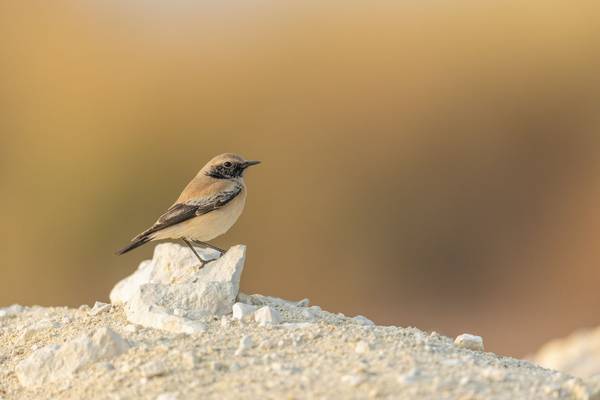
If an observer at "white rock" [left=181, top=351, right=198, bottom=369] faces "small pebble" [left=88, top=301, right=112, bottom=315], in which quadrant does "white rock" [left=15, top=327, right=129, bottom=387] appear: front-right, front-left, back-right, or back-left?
front-left

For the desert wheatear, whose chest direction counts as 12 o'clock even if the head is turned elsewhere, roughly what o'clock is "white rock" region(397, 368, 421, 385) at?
The white rock is roughly at 2 o'clock from the desert wheatear.

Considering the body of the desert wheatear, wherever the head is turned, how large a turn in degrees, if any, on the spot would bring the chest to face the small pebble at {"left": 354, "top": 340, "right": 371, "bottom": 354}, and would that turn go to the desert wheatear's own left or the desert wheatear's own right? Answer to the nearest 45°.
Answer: approximately 45° to the desert wheatear's own right

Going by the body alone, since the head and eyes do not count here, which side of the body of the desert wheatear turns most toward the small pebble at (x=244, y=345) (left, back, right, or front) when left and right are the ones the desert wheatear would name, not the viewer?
right

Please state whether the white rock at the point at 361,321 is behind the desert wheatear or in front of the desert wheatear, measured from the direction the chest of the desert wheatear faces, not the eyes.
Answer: in front

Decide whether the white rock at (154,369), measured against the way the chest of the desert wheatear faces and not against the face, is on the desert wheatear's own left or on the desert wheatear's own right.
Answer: on the desert wheatear's own right

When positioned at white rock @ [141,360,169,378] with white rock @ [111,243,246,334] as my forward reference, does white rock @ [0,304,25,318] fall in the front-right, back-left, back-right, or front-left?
front-left

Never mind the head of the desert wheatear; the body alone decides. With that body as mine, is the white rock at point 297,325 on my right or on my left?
on my right

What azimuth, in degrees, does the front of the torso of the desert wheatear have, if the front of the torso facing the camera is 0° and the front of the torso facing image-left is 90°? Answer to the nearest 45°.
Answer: approximately 270°

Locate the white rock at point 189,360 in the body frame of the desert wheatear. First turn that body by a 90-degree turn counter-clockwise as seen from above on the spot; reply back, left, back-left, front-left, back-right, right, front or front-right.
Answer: back
